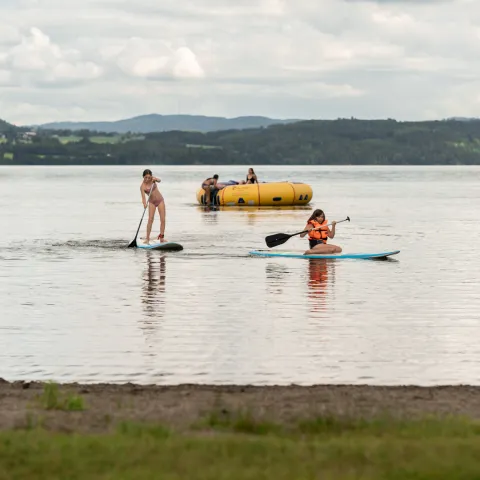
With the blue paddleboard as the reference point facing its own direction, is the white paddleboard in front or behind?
behind

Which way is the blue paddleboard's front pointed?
to the viewer's right
